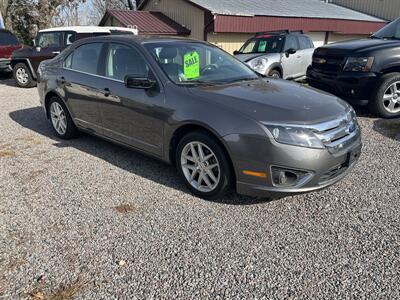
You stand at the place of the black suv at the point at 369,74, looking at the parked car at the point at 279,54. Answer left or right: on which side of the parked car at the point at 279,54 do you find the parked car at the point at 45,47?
left

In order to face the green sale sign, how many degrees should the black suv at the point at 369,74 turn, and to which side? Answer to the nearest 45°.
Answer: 0° — it already faces it

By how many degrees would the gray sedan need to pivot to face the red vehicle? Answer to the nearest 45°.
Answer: approximately 180°

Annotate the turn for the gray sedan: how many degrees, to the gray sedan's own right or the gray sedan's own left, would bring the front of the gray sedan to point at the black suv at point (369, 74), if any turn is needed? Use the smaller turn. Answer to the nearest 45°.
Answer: approximately 90° to the gray sedan's own left

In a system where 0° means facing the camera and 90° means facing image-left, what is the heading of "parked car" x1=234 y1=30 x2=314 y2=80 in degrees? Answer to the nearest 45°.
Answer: approximately 45°

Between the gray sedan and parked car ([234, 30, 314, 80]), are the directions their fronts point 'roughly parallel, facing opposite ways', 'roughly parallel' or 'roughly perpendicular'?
roughly perpendicular

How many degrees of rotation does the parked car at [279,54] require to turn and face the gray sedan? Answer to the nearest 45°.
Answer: approximately 45° to its left

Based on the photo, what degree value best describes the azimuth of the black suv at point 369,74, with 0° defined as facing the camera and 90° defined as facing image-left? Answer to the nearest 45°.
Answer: approximately 45°
